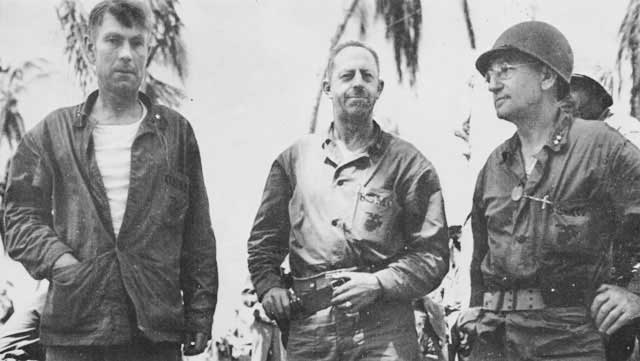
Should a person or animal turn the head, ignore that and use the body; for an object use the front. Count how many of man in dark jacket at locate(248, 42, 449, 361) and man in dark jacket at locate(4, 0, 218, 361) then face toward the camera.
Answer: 2

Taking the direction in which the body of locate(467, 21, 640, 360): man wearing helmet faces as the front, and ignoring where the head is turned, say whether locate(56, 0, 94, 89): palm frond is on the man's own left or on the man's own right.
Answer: on the man's own right

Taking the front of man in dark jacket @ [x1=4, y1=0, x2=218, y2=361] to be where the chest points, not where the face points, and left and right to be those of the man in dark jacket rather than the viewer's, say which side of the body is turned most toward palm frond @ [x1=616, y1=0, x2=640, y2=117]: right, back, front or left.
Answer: left

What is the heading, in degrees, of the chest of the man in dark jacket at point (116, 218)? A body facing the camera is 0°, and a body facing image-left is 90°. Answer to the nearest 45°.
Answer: approximately 0°

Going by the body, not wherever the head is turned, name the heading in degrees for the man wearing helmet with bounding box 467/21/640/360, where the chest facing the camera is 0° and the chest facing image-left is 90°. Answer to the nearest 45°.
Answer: approximately 45°

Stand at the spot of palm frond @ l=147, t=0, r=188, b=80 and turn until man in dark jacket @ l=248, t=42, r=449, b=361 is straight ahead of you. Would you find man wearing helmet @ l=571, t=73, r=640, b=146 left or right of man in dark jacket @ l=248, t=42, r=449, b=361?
left

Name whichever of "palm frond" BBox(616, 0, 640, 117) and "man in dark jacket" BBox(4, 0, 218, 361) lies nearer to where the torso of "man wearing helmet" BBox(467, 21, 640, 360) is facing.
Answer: the man in dark jacket
